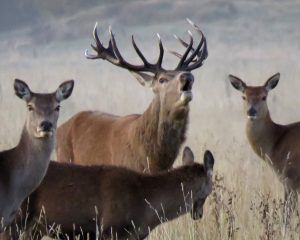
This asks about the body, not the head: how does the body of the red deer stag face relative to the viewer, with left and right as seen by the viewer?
facing the viewer and to the right of the viewer
